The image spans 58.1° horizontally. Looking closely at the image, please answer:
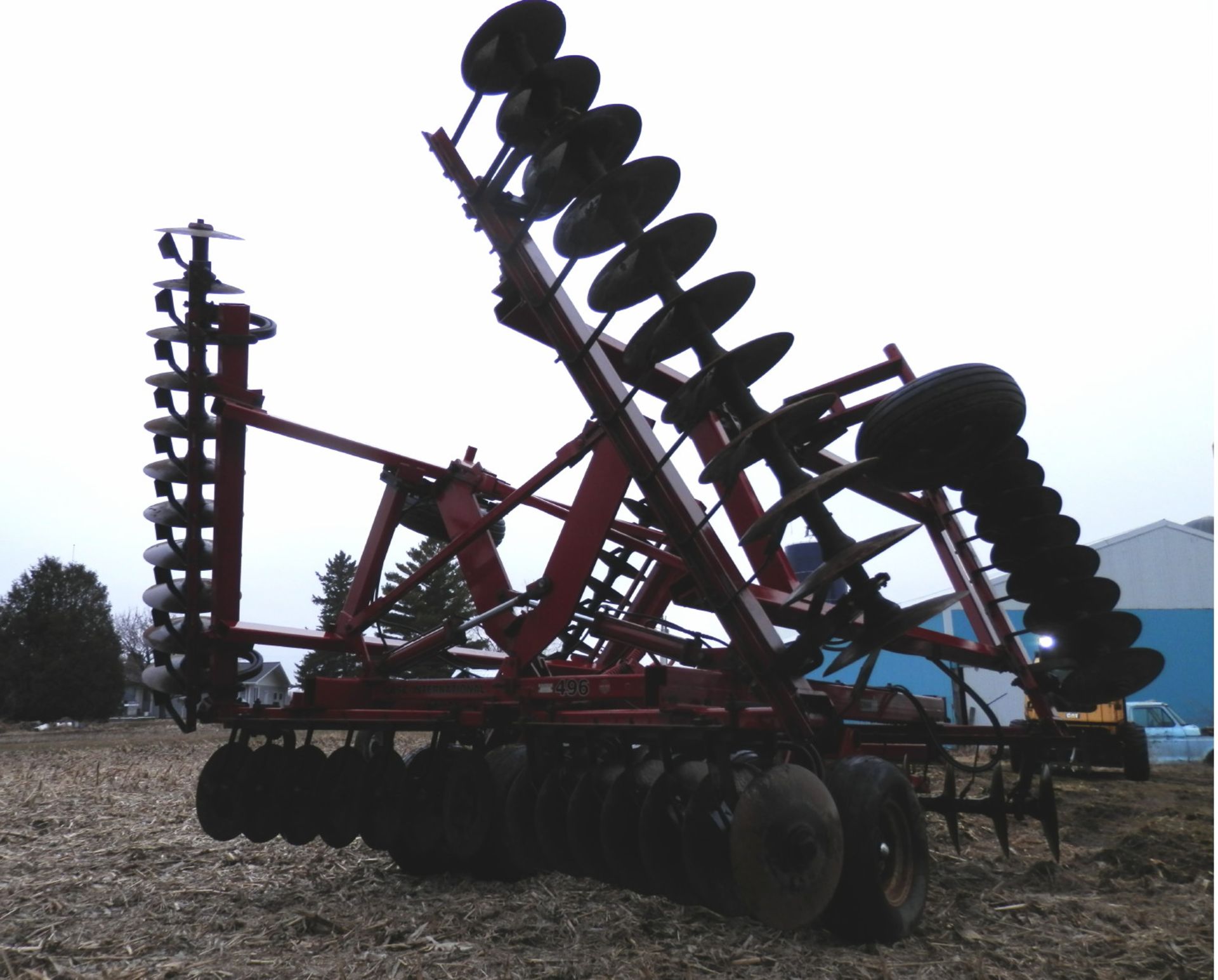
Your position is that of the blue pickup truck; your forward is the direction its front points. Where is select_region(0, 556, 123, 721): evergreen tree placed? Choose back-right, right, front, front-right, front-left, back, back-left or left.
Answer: back

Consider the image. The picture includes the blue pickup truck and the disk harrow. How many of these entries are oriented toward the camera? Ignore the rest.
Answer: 0

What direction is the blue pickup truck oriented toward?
to the viewer's right

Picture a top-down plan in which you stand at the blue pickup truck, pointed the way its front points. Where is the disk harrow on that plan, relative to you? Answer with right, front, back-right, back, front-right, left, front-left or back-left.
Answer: right
